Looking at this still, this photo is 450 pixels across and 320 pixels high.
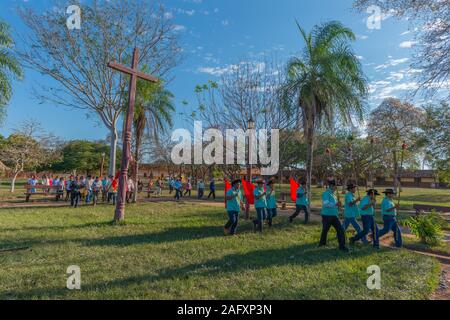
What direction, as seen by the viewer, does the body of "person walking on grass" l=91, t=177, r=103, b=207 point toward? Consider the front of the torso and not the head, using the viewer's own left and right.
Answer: facing the viewer and to the right of the viewer

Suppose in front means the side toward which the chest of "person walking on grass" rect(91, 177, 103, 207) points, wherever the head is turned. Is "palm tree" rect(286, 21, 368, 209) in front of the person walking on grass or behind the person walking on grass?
in front

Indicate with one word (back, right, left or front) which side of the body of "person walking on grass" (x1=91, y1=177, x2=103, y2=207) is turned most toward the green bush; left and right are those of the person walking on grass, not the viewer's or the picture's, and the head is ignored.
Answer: front

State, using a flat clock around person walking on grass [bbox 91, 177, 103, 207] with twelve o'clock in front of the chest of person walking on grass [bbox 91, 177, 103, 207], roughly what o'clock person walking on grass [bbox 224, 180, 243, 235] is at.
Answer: person walking on grass [bbox 224, 180, 243, 235] is roughly at 1 o'clock from person walking on grass [bbox 91, 177, 103, 207].
